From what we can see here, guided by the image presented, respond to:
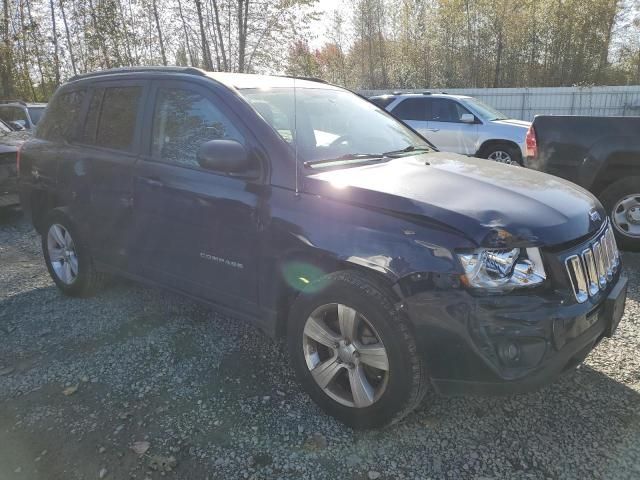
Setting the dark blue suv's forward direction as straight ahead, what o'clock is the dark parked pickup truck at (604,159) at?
The dark parked pickup truck is roughly at 9 o'clock from the dark blue suv.

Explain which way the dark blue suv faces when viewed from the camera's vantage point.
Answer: facing the viewer and to the right of the viewer

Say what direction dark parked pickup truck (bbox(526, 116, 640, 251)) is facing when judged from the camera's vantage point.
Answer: facing to the right of the viewer

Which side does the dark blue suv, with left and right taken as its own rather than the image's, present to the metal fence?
left

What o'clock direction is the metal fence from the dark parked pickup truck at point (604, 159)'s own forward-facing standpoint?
The metal fence is roughly at 9 o'clock from the dark parked pickup truck.

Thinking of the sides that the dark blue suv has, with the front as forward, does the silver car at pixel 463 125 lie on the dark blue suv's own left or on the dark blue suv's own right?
on the dark blue suv's own left

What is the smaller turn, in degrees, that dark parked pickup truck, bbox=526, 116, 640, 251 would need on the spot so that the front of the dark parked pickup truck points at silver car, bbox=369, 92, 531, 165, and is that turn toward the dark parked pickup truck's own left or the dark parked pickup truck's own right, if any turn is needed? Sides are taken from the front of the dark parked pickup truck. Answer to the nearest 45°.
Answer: approximately 135° to the dark parked pickup truck's own left

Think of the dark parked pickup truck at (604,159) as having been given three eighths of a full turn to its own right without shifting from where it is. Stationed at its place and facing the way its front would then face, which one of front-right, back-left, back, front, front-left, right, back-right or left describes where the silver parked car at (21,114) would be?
front-right

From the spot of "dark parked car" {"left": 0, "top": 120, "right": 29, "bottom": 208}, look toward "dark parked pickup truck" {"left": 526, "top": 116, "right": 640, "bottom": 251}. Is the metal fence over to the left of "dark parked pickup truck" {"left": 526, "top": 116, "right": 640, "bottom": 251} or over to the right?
left

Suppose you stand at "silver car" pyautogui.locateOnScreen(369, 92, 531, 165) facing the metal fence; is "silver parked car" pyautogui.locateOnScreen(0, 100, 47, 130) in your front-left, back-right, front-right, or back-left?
back-left

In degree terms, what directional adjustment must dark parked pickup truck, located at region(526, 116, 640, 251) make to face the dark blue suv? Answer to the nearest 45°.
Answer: approximately 90° to its right

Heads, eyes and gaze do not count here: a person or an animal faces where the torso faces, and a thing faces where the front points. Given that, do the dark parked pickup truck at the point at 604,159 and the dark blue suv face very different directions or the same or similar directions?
same or similar directions
